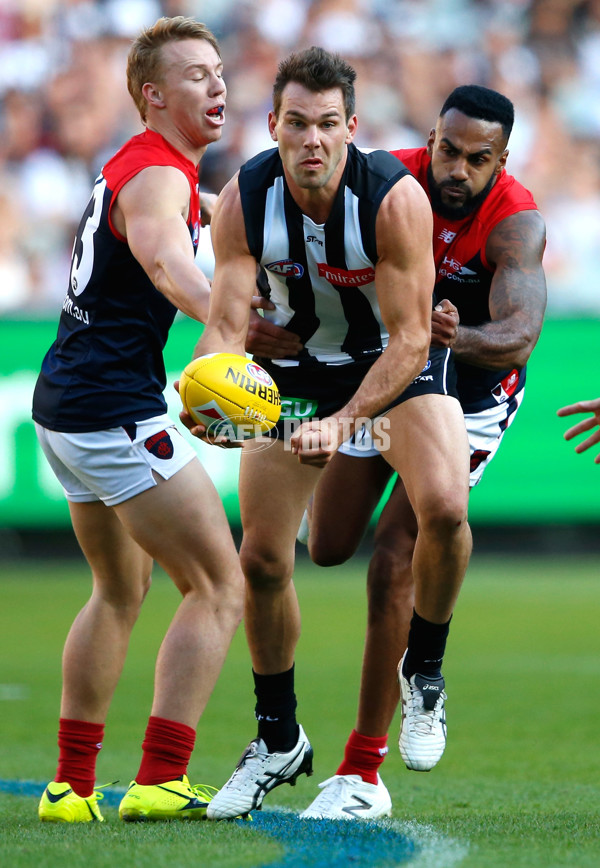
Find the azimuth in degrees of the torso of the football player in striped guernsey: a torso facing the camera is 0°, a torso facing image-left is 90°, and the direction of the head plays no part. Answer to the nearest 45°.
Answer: approximately 0°
